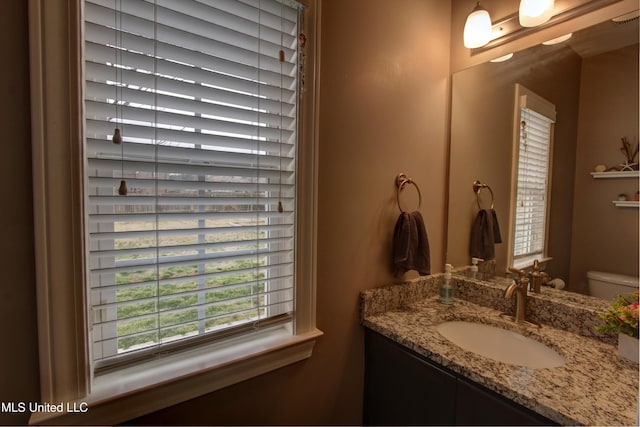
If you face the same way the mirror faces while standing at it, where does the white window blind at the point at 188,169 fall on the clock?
The white window blind is roughly at 12 o'clock from the mirror.

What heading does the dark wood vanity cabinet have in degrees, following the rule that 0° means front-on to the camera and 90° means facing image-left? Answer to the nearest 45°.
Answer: approximately 45°

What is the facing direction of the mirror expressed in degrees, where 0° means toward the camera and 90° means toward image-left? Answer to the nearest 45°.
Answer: approximately 45°
